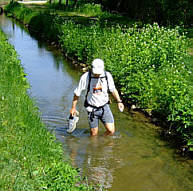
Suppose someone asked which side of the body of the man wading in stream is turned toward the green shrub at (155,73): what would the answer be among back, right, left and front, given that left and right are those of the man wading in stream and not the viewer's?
back

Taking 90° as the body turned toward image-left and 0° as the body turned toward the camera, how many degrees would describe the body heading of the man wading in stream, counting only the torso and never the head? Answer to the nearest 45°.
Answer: approximately 0°
